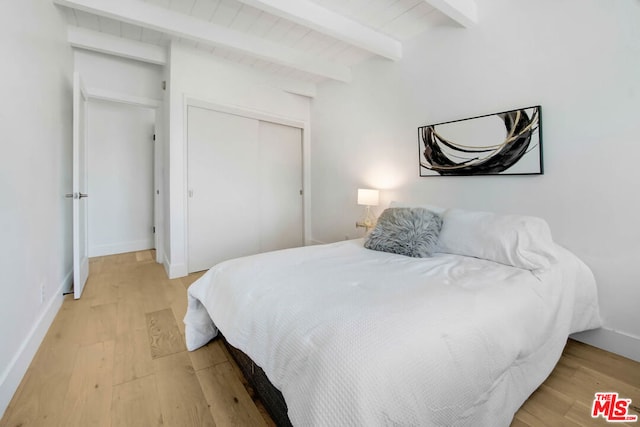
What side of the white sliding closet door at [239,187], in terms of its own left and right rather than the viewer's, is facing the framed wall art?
front

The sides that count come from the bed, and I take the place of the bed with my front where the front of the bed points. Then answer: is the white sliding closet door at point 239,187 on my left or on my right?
on my right

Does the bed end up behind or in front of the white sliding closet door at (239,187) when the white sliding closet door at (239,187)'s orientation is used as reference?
in front

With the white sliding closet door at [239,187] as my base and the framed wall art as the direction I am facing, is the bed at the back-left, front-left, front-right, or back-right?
front-right

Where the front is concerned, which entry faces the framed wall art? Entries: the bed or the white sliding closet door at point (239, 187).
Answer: the white sliding closet door

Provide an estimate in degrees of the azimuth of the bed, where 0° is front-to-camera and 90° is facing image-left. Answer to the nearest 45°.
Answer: approximately 45°

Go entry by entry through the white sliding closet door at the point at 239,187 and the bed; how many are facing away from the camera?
0

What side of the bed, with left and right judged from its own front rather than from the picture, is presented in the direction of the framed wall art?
back
